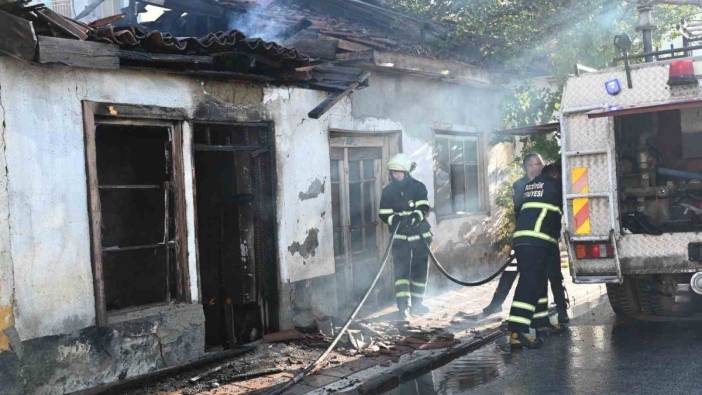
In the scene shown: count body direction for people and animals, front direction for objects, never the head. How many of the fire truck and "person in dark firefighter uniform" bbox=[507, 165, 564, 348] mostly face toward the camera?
0

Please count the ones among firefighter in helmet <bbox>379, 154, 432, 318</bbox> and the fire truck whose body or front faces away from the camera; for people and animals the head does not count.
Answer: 1

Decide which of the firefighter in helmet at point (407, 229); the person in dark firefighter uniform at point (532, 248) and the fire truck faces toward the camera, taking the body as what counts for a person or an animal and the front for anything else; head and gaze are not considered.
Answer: the firefighter in helmet at point (407, 229)

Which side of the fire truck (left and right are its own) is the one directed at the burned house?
left

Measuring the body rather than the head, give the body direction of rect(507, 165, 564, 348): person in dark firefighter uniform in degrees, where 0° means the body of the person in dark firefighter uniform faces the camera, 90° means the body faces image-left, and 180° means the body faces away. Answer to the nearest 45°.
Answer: approximately 225°

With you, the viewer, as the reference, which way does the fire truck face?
facing away from the viewer

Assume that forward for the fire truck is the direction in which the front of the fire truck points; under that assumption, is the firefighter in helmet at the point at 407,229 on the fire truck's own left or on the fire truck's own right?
on the fire truck's own left

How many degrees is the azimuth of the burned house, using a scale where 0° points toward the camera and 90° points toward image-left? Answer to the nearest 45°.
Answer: approximately 315°

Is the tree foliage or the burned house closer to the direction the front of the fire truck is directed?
the tree foliage
